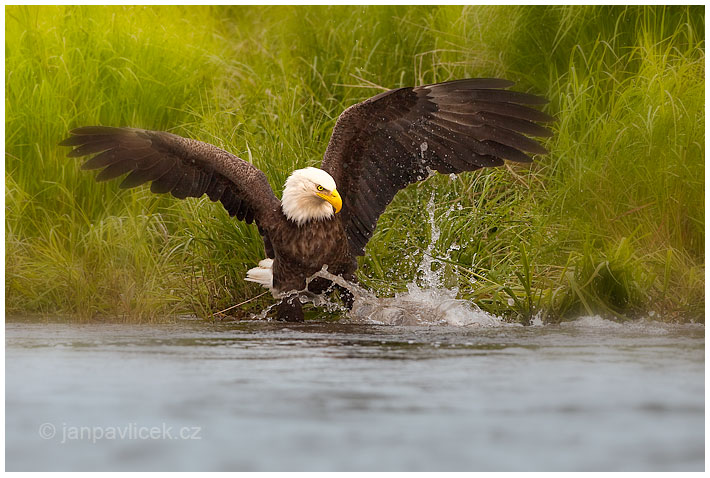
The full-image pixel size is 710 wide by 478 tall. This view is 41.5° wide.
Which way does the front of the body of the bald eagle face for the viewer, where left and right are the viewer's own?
facing the viewer and to the right of the viewer
